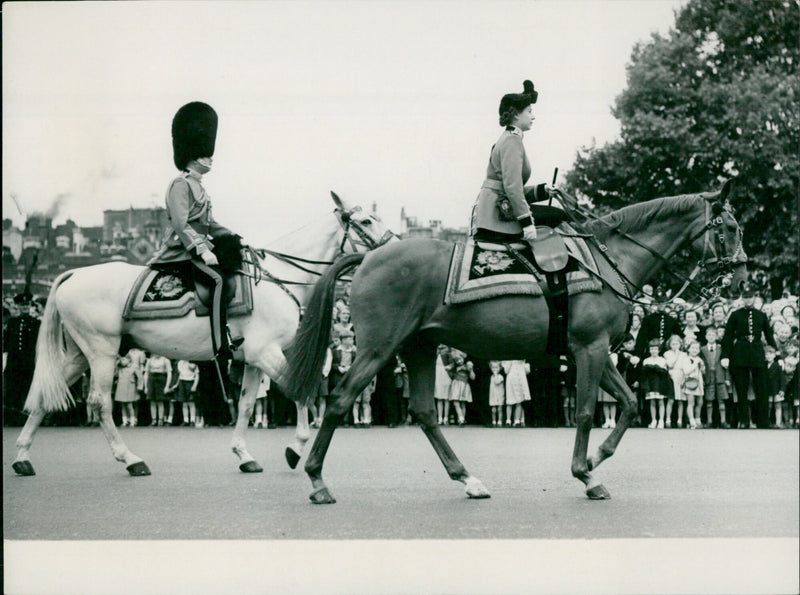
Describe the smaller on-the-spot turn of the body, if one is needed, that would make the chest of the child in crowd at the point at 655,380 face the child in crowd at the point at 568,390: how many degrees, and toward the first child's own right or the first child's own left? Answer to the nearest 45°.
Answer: approximately 90° to the first child's own right

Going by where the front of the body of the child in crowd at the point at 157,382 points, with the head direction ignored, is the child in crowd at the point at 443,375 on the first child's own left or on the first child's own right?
on the first child's own left

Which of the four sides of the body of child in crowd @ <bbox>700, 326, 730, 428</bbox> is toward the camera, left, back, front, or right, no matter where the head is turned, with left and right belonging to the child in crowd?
front

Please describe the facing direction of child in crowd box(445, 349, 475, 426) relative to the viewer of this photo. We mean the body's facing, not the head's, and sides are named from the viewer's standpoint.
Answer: facing the viewer

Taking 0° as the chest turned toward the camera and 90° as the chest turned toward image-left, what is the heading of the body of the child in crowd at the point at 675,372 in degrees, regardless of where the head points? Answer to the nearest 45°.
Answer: approximately 0°

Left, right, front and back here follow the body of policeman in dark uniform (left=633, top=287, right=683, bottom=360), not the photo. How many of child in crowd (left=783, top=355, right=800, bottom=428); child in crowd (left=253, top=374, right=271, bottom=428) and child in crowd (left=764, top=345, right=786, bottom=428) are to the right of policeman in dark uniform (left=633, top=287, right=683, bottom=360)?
1

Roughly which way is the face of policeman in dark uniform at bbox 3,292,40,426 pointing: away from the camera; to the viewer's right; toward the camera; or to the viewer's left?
toward the camera

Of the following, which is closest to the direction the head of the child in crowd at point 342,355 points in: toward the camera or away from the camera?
toward the camera

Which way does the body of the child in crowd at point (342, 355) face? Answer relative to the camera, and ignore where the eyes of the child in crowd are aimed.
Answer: toward the camera

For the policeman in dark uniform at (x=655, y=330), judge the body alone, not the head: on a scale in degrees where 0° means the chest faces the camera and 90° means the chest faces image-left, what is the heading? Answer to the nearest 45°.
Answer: approximately 0°

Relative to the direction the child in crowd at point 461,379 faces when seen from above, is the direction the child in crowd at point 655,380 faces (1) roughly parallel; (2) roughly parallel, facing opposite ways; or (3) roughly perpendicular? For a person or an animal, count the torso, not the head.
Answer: roughly parallel

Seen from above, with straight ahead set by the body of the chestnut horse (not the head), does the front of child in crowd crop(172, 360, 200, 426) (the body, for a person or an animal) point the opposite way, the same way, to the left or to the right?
to the right

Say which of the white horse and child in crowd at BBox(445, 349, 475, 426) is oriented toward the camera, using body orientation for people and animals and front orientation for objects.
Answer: the child in crowd

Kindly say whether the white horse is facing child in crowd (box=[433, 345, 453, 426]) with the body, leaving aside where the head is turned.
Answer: no

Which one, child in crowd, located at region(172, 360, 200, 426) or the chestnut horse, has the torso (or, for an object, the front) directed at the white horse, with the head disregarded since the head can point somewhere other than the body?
the child in crowd

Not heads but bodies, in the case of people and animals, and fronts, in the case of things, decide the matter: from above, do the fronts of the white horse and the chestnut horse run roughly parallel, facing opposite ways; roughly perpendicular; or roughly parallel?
roughly parallel

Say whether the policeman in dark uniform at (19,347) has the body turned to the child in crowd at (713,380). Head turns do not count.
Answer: no

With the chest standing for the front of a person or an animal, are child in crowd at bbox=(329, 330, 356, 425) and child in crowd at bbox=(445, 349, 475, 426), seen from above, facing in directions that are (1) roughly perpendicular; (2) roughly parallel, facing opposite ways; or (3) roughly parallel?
roughly parallel

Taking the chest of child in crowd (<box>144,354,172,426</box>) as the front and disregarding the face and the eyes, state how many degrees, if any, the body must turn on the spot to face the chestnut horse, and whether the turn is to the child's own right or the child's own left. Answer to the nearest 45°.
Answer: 0° — they already face it

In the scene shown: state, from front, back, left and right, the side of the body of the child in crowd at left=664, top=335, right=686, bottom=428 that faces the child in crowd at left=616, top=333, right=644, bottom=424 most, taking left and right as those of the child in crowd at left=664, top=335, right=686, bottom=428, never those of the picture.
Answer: right

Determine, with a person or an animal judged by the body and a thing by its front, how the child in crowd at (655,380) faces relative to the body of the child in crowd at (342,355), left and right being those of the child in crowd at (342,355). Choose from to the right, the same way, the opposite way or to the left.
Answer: the same way

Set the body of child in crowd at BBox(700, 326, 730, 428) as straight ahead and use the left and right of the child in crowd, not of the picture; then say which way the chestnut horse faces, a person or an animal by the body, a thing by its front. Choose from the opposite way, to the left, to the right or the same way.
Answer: to the left

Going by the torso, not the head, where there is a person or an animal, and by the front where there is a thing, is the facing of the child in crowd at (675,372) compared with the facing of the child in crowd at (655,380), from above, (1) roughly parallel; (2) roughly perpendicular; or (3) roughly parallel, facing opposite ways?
roughly parallel
